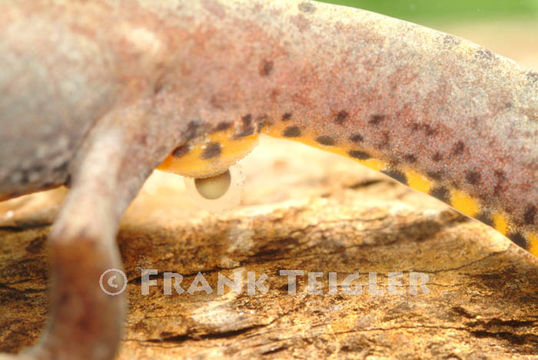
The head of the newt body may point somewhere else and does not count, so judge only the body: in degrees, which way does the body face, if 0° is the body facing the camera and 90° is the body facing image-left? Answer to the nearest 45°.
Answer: approximately 90°
